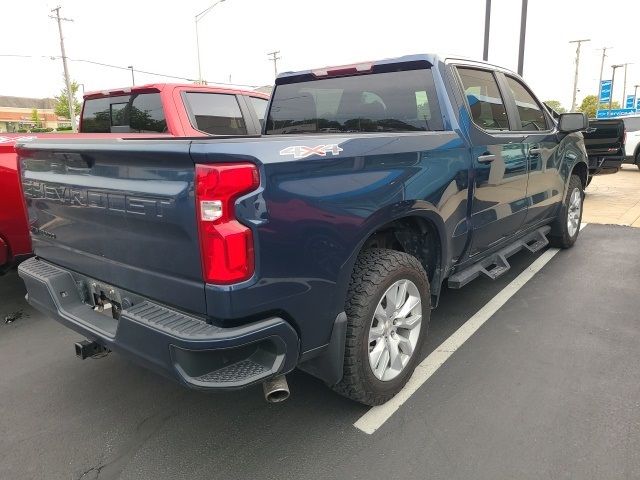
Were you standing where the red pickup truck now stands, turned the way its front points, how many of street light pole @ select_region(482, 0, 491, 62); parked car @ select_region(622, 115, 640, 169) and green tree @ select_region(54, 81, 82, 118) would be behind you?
0

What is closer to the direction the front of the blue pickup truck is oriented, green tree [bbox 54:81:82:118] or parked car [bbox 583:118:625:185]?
the parked car

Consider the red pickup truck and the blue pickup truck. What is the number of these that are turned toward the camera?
0

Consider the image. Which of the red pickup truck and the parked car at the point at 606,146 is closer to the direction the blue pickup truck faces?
the parked car

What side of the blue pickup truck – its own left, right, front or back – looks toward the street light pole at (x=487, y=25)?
front

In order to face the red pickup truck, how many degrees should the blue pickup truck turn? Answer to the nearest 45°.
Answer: approximately 45° to its left

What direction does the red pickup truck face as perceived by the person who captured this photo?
facing away from the viewer and to the right of the viewer

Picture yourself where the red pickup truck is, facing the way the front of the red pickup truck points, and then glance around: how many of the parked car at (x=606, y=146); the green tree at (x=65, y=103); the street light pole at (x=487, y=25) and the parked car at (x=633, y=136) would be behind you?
0

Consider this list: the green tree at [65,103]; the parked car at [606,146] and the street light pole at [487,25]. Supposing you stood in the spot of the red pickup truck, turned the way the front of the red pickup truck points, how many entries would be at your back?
0

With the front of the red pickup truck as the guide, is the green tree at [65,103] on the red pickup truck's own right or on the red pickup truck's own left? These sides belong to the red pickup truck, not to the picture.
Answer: on the red pickup truck's own left

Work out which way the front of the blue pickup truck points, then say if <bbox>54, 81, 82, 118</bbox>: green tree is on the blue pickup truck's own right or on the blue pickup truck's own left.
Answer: on the blue pickup truck's own left

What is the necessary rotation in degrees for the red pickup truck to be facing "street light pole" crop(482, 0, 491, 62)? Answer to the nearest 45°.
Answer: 0° — it already faces it

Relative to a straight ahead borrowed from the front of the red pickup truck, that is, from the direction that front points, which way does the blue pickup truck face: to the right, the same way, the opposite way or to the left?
the same way

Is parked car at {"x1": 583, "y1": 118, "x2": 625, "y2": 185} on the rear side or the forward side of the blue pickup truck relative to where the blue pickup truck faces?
on the forward side

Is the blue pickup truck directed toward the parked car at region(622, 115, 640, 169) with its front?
yes

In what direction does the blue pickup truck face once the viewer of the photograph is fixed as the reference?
facing away from the viewer and to the right of the viewer

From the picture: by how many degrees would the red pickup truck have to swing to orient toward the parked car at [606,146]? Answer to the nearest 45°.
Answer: approximately 45° to its right

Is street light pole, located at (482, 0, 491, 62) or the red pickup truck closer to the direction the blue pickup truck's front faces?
the street light pole

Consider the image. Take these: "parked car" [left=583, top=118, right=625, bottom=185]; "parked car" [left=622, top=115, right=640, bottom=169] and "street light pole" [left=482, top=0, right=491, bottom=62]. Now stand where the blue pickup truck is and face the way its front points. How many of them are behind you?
0
